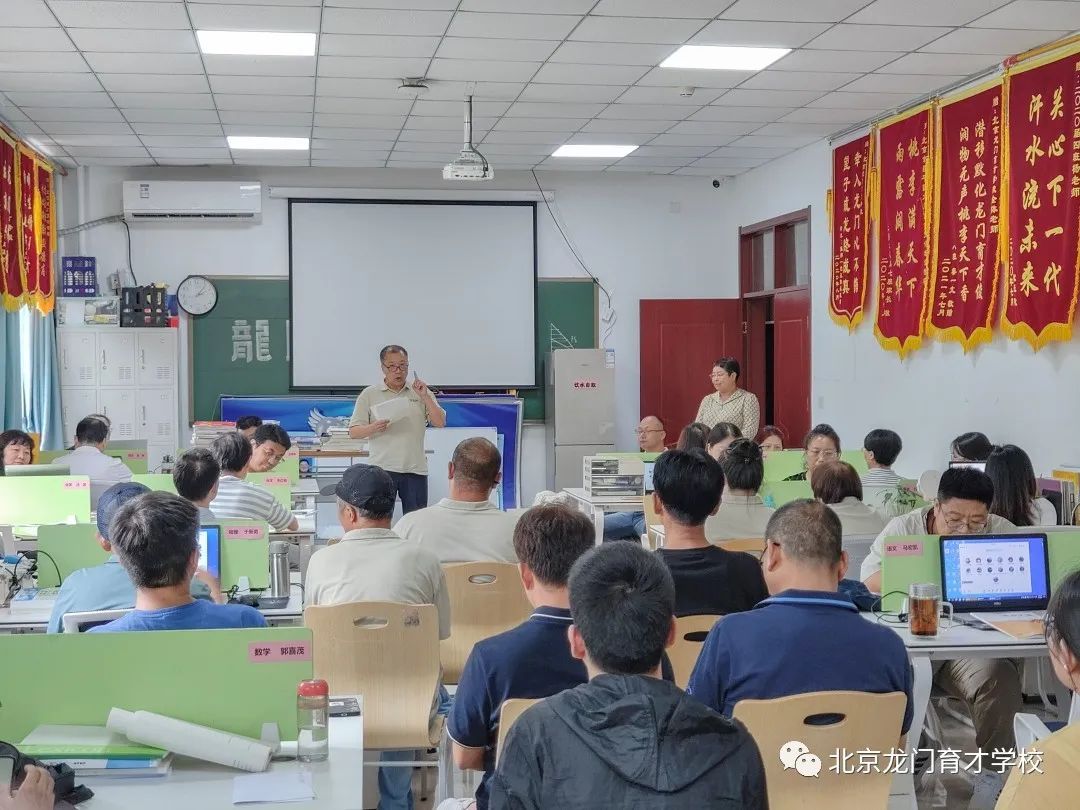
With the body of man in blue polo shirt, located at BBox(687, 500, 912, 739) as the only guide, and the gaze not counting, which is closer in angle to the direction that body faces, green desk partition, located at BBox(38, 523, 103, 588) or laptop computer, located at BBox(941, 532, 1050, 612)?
the laptop computer

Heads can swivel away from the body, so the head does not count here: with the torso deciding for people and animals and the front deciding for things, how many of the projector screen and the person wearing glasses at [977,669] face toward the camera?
2

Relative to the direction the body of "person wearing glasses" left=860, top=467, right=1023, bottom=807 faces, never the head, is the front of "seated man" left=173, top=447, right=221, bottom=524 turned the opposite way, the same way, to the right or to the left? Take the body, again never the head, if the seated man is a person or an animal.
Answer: the opposite way

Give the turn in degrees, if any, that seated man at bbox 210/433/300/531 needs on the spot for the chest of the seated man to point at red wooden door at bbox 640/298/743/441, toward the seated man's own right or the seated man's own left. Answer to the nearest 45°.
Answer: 0° — they already face it

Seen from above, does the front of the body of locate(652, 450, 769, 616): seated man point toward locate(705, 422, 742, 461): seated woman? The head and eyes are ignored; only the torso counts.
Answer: yes

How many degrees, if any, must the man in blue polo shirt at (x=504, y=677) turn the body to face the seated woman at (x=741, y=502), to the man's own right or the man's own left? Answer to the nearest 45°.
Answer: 0° — they already face them

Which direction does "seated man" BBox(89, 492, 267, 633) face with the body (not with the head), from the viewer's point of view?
away from the camera

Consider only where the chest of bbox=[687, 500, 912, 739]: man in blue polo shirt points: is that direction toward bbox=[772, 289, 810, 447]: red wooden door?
yes

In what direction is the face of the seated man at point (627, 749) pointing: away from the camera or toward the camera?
away from the camera

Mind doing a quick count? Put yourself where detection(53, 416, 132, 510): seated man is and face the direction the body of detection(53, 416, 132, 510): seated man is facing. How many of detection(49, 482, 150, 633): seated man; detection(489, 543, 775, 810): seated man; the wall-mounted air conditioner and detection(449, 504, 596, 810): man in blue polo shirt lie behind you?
3

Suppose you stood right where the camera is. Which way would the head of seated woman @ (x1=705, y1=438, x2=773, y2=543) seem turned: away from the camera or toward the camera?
away from the camera
